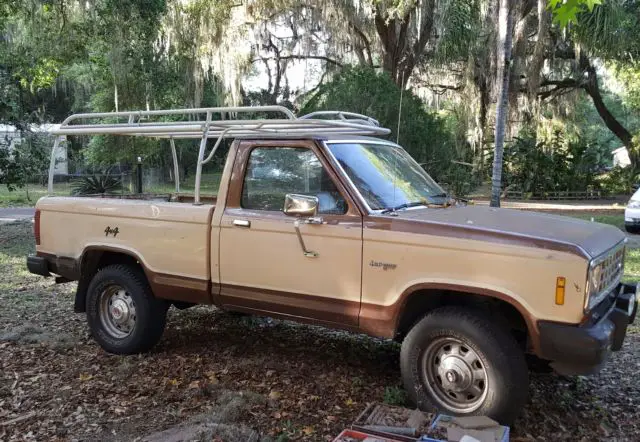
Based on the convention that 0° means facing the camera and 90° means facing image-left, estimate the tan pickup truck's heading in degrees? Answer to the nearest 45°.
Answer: approximately 315°
